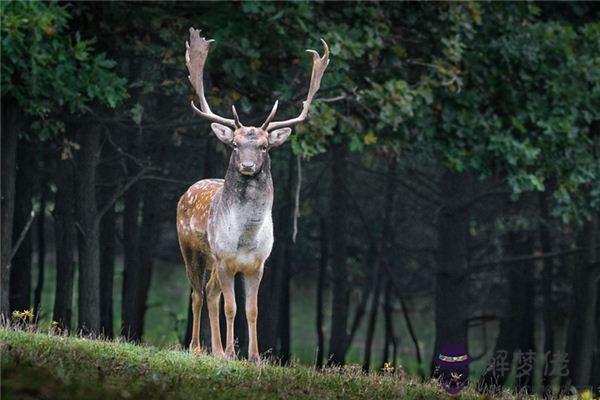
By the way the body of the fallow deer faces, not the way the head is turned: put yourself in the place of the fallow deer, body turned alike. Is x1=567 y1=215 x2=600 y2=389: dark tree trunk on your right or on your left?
on your left

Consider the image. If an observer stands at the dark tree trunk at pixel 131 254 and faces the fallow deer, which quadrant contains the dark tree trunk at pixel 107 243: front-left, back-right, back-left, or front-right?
back-right

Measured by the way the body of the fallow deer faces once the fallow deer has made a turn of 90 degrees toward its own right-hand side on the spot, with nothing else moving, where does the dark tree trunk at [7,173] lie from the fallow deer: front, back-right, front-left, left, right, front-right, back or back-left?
right

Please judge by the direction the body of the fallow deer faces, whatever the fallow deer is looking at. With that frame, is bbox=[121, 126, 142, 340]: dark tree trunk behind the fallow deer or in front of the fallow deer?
behind

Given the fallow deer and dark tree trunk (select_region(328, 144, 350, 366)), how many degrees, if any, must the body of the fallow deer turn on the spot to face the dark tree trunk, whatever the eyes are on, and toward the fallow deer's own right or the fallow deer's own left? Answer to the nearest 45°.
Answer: approximately 135° to the fallow deer's own left

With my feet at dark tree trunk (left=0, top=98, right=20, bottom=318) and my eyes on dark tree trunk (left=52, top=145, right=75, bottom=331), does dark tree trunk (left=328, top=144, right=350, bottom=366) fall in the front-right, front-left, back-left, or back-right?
front-right

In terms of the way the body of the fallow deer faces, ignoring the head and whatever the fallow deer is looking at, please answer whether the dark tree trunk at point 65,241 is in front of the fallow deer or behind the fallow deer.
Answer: behind

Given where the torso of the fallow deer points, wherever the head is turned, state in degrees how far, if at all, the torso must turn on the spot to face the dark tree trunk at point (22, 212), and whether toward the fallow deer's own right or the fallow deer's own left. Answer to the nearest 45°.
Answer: approximately 180°

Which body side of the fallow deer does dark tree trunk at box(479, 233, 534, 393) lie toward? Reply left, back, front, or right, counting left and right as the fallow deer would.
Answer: left

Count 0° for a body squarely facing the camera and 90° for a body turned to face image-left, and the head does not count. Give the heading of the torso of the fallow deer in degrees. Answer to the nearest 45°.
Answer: approximately 315°

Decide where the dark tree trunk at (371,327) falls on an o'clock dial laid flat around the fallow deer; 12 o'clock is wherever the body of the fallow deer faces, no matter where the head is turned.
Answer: The dark tree trunk is roughly at 8 o'clock from the fallow deer.

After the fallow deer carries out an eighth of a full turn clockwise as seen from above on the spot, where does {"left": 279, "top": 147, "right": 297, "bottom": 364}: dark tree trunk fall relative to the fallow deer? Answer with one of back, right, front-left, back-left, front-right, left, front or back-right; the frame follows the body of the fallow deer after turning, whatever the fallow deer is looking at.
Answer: back
